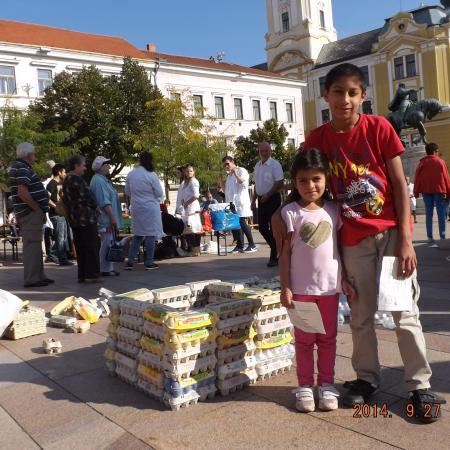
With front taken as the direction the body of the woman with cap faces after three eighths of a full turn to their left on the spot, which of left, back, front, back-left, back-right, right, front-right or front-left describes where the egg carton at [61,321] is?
back-left

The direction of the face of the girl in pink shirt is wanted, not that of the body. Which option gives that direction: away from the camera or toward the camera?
toward the camera

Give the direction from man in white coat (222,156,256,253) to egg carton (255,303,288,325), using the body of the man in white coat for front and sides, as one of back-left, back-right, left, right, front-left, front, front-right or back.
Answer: front-left

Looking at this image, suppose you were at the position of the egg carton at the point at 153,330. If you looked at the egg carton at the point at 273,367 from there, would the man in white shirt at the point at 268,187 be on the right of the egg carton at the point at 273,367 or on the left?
left

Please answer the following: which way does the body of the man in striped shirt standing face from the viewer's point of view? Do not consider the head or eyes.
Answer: to the viewer's right

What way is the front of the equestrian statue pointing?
to the viewer's right

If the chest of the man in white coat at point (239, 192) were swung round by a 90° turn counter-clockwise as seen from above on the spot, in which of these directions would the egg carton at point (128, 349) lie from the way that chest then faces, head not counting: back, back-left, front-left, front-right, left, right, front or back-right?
front-right

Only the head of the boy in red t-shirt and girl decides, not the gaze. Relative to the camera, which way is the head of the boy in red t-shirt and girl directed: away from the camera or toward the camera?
toward the camera

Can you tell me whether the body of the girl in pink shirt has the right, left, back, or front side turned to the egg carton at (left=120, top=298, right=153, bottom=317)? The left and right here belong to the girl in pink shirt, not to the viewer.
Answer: right

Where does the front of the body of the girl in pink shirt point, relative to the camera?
toward the camera

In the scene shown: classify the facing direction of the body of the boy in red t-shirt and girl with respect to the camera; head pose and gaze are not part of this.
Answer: toward the camera

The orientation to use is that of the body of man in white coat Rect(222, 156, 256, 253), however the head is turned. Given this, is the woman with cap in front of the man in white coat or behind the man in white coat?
in front
